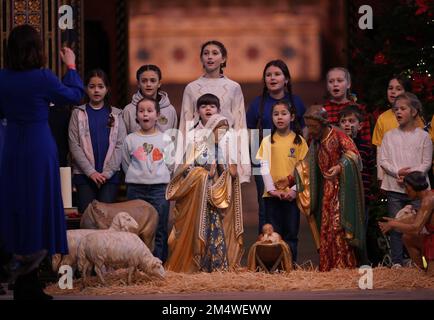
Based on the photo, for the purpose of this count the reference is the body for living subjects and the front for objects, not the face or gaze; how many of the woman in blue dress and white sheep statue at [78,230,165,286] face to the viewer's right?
1

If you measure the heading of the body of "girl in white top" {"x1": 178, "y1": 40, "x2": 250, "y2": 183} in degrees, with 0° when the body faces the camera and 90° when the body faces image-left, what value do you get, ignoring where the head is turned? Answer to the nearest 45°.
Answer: approximately 0°

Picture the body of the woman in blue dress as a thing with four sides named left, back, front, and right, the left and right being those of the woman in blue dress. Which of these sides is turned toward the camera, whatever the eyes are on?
back

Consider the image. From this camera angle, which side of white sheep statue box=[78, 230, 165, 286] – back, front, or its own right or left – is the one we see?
right

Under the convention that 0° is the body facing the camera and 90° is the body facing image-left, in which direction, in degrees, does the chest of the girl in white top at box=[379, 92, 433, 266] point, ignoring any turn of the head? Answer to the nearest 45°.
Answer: approximately 45°

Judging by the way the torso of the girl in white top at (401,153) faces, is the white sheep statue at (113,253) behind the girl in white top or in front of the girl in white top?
in front

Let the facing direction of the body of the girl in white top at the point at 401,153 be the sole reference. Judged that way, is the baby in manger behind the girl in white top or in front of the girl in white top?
in front

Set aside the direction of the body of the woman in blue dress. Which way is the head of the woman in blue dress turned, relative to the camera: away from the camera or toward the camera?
away from the camera

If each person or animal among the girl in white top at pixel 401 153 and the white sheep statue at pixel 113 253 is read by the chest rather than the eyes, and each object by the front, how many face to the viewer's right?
1

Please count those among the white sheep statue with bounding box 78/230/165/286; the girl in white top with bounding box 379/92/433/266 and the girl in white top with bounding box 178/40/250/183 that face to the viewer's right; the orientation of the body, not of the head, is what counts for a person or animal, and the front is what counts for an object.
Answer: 1

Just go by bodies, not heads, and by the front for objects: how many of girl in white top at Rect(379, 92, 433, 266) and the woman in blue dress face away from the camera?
1
